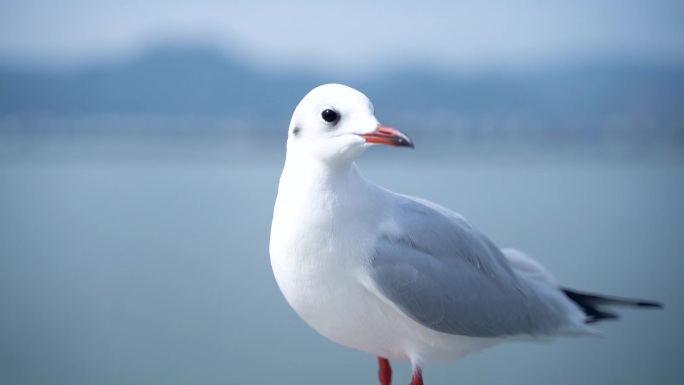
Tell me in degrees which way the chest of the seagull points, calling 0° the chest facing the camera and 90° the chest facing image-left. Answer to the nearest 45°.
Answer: approximately 45°
